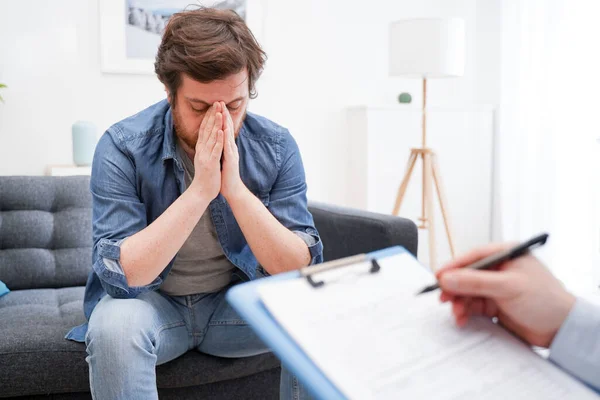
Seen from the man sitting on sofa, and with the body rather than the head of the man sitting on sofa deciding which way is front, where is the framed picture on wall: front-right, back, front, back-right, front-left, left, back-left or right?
back

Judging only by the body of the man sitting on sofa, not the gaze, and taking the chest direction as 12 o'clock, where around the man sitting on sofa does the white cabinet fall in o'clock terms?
The white cabinet is roughly at 7 o'clock from the man sitting on sofa.

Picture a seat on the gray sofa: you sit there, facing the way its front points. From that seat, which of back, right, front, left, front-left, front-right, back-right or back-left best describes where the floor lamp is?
back-left

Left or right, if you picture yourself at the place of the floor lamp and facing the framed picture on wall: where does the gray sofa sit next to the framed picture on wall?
left

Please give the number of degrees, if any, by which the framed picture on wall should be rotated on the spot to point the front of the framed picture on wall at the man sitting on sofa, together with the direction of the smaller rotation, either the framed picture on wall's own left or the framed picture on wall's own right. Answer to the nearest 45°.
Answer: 0° — it already faces them

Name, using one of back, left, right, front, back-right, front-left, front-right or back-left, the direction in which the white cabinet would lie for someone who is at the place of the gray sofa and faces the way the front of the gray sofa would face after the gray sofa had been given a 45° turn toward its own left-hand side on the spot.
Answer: left

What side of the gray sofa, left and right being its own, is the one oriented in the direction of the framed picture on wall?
back

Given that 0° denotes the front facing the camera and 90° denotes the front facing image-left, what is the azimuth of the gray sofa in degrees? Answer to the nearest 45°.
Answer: approximately 0°

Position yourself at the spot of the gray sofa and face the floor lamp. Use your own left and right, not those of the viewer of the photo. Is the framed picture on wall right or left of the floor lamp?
left

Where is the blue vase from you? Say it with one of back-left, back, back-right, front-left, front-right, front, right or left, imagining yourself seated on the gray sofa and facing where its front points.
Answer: back

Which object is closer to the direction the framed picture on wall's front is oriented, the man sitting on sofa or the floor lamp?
the man sitting on sofa
